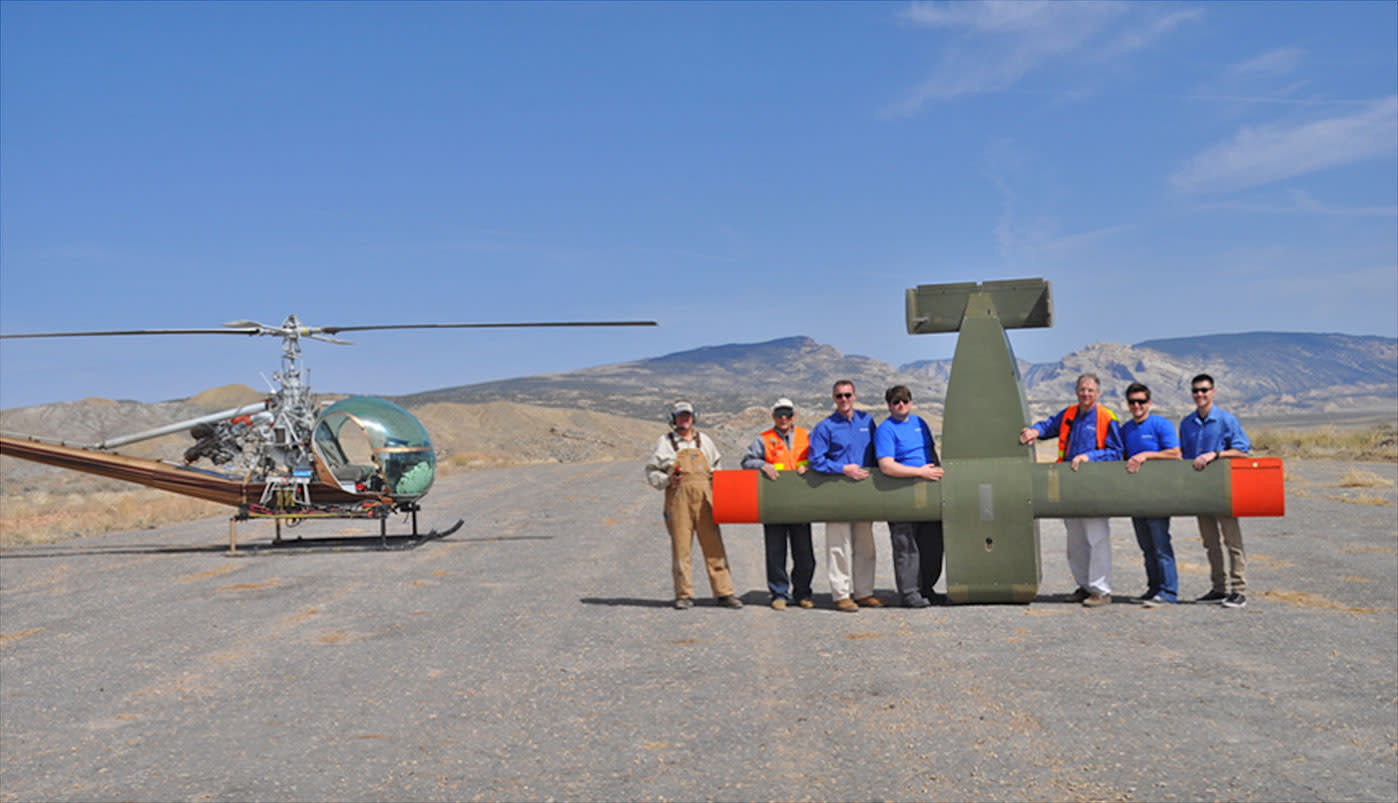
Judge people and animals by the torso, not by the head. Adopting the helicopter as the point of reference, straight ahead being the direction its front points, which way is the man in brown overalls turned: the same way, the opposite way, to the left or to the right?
to the right

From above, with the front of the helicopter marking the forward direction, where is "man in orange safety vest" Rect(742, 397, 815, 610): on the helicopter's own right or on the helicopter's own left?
on the helicopter's own right

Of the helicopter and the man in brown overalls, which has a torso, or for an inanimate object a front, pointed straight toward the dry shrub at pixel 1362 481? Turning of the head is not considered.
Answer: the helicopter

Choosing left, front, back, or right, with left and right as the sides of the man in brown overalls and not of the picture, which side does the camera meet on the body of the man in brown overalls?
front

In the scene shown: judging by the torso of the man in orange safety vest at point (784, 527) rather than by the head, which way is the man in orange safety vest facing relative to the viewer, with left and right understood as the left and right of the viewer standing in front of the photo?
facing the viewer

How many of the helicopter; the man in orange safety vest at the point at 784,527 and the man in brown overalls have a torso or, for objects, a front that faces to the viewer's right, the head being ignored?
1

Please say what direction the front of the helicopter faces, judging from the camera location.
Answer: facing to the right of the viewer

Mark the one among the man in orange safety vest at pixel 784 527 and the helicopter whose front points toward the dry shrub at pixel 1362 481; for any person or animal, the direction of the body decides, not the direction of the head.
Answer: the helicopter

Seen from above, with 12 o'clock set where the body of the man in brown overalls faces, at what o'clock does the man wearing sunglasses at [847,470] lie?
The man wearing sunglasses is roughly at 10 o'clock from the man in brown overalls.

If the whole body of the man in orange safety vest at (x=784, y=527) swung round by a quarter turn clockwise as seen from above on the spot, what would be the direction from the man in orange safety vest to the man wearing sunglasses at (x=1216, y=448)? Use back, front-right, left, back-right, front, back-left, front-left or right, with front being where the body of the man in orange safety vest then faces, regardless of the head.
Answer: back

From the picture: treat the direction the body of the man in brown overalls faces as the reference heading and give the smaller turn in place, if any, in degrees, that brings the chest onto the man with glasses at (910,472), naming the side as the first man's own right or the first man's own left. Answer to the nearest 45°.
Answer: approximately 45° to the first man's own left

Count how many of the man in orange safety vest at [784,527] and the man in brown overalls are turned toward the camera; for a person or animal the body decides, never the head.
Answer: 2

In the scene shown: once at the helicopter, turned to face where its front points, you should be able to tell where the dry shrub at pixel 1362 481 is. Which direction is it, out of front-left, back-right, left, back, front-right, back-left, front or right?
front
